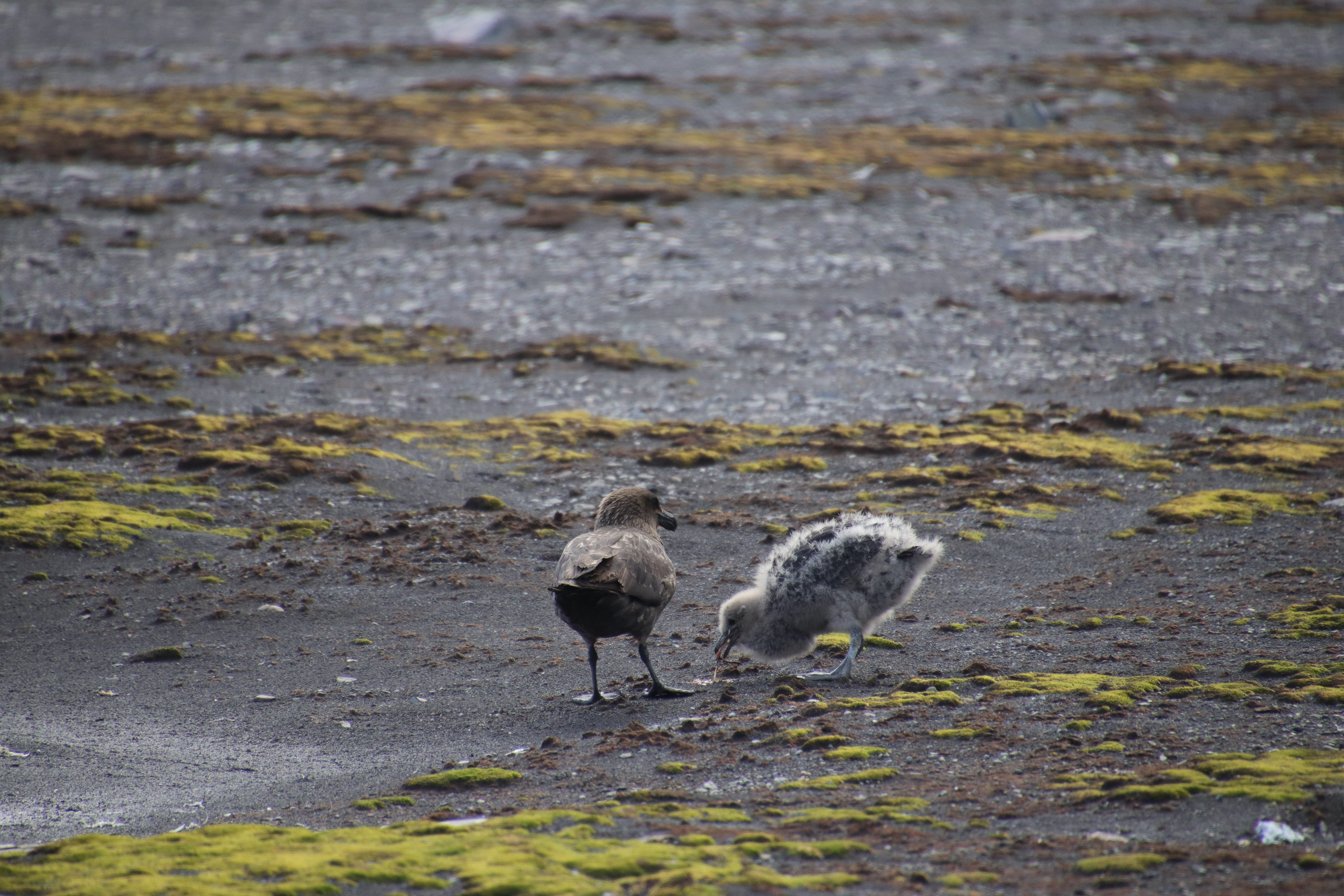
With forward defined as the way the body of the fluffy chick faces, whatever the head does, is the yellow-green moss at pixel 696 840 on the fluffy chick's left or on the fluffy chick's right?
on the fluffy chick's left

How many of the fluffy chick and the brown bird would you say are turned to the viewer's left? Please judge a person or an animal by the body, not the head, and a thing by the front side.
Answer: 1

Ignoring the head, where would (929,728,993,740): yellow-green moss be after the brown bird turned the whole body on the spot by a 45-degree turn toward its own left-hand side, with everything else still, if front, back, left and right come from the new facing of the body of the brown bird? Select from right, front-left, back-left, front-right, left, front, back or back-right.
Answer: back-right

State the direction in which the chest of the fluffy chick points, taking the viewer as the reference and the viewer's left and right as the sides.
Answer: facing to the left of the viewer

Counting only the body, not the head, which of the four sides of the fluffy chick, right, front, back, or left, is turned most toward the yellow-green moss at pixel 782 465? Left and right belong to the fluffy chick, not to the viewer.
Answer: right

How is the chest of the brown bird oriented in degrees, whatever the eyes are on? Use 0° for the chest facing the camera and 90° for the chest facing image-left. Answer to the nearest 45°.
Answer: approximately 225°

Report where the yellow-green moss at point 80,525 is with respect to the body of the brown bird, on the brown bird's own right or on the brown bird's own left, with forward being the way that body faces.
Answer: on the brown bird's own left

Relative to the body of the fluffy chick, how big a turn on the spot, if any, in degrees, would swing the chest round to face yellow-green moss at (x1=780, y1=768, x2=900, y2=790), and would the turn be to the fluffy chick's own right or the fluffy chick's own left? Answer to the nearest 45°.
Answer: approximately 90° to the fluffy chick's own left

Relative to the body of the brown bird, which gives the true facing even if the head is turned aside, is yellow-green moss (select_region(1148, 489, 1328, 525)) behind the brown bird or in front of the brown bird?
in front
